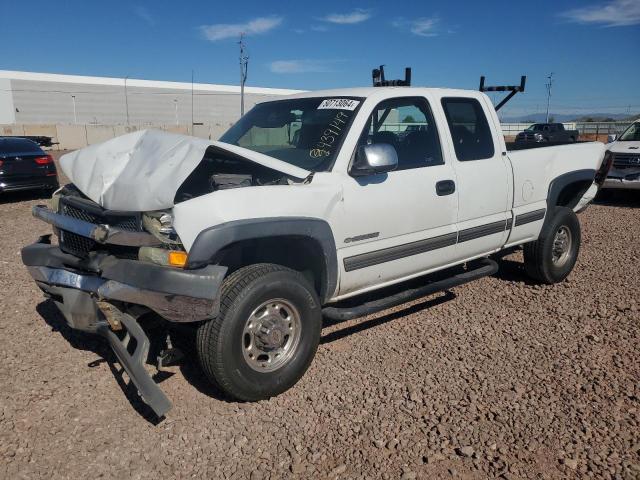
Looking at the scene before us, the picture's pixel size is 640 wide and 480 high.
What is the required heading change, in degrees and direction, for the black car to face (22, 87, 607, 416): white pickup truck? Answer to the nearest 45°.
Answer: approximately 180°

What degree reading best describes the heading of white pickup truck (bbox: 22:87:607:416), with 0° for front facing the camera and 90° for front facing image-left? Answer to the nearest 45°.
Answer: approximately 45°

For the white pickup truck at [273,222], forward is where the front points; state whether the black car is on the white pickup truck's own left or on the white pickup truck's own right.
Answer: on the white pickup truck's own right

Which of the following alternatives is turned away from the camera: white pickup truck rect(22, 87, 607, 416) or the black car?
the black car

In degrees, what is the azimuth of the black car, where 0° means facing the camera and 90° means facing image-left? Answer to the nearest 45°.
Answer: approximately 180°

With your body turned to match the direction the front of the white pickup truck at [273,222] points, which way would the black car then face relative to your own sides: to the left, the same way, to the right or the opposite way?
to the right

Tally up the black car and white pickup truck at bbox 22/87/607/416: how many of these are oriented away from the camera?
1
